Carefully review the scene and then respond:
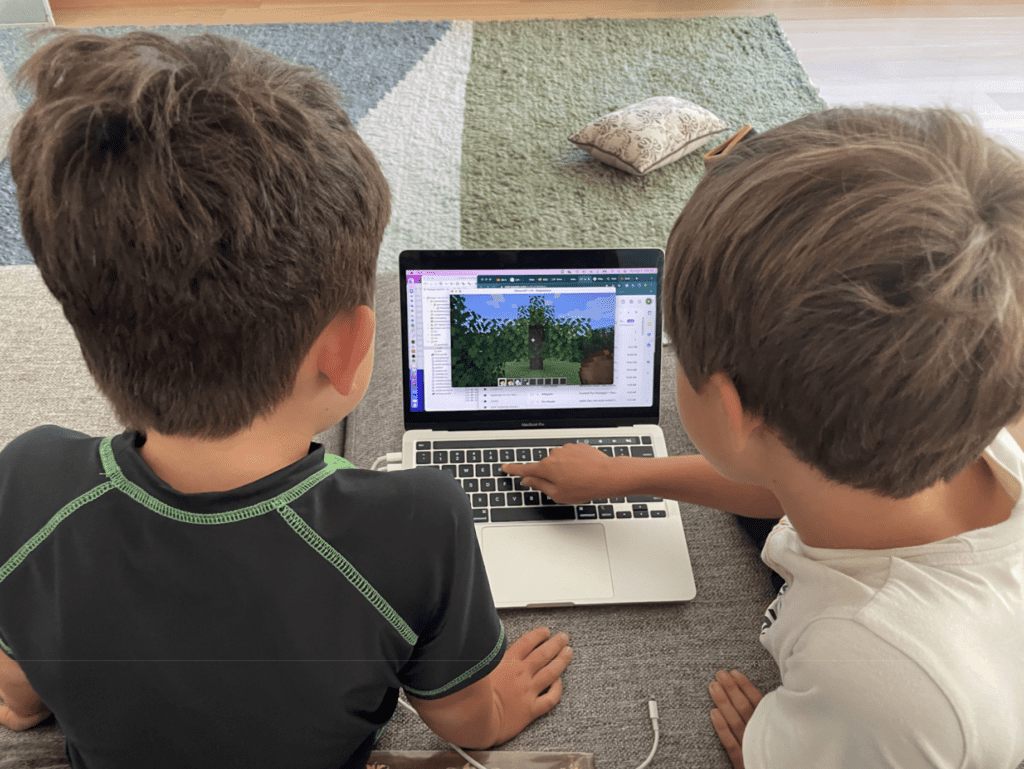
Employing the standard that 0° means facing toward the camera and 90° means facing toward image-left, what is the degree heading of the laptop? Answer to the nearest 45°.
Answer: approximately 0°

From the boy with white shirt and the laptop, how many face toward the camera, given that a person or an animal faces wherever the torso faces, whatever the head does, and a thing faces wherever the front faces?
1

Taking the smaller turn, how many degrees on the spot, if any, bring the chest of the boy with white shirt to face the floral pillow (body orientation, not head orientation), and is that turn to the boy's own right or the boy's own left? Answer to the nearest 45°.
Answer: approximately 45° to the boy's own right

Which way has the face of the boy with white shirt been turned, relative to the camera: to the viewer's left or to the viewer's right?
to the viewer's left

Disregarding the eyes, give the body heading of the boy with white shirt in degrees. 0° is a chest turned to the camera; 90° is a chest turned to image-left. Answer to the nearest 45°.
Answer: approximately 135°
